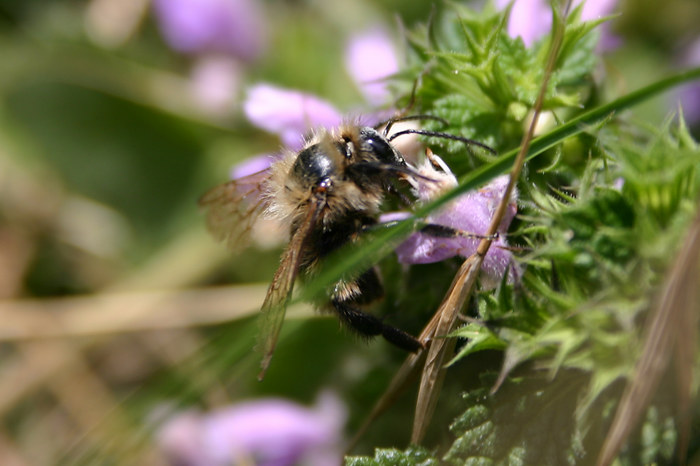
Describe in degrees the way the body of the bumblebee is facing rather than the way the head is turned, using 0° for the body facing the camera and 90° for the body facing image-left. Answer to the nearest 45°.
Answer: approximately 270°
